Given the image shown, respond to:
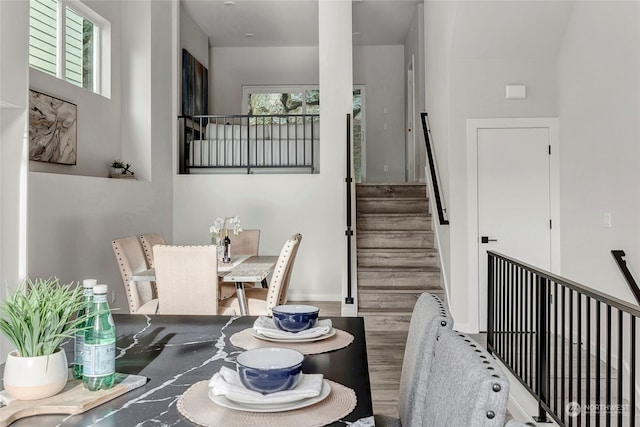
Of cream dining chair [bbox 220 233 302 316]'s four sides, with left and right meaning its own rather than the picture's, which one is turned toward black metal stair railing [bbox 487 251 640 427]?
back

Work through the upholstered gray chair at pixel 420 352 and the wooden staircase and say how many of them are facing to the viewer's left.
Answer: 1

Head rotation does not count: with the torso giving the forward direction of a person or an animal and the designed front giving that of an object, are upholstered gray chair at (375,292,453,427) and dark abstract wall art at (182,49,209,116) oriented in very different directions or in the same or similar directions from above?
very different directions

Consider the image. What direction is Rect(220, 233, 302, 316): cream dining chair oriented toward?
to the viewer's left

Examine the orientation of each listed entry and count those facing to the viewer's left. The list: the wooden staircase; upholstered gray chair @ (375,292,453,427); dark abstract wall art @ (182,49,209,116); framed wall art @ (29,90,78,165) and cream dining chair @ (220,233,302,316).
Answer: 2

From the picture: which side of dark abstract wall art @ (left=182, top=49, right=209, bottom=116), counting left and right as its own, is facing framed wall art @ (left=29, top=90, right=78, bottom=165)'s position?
right

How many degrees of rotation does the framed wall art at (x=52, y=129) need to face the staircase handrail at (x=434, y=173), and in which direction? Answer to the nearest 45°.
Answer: approximately 45° to its left

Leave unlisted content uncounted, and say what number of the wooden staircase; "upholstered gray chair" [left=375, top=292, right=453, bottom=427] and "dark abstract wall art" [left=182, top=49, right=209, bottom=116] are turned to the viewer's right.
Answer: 1

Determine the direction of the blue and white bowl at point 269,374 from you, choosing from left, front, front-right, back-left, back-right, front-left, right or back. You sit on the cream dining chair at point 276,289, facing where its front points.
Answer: left

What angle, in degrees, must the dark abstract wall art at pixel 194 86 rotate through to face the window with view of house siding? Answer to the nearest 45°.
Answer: approximately 135° to its right

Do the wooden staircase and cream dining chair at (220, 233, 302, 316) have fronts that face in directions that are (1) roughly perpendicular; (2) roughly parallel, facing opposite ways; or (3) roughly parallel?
roughly perpendicular

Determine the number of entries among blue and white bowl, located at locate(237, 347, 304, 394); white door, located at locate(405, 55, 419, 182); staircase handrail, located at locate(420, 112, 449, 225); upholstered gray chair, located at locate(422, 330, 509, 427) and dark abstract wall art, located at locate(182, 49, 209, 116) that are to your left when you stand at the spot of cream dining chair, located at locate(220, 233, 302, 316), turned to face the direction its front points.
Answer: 2

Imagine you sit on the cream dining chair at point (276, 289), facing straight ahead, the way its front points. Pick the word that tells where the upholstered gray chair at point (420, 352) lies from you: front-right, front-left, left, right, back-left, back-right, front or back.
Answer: left

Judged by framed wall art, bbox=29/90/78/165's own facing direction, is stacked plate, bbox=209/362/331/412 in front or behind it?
in front

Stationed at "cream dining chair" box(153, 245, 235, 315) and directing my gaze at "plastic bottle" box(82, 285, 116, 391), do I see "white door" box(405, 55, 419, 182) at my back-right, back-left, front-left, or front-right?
back-left

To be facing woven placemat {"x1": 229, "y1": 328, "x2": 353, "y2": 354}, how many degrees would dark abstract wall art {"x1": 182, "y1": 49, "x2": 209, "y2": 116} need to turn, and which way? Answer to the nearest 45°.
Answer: approximately 90° to its right

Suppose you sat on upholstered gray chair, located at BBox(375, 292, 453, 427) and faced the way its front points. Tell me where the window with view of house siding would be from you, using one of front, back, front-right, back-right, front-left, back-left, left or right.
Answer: front-right

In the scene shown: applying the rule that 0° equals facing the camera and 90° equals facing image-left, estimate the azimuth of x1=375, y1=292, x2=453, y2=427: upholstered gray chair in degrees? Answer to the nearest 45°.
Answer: approximately 90°
